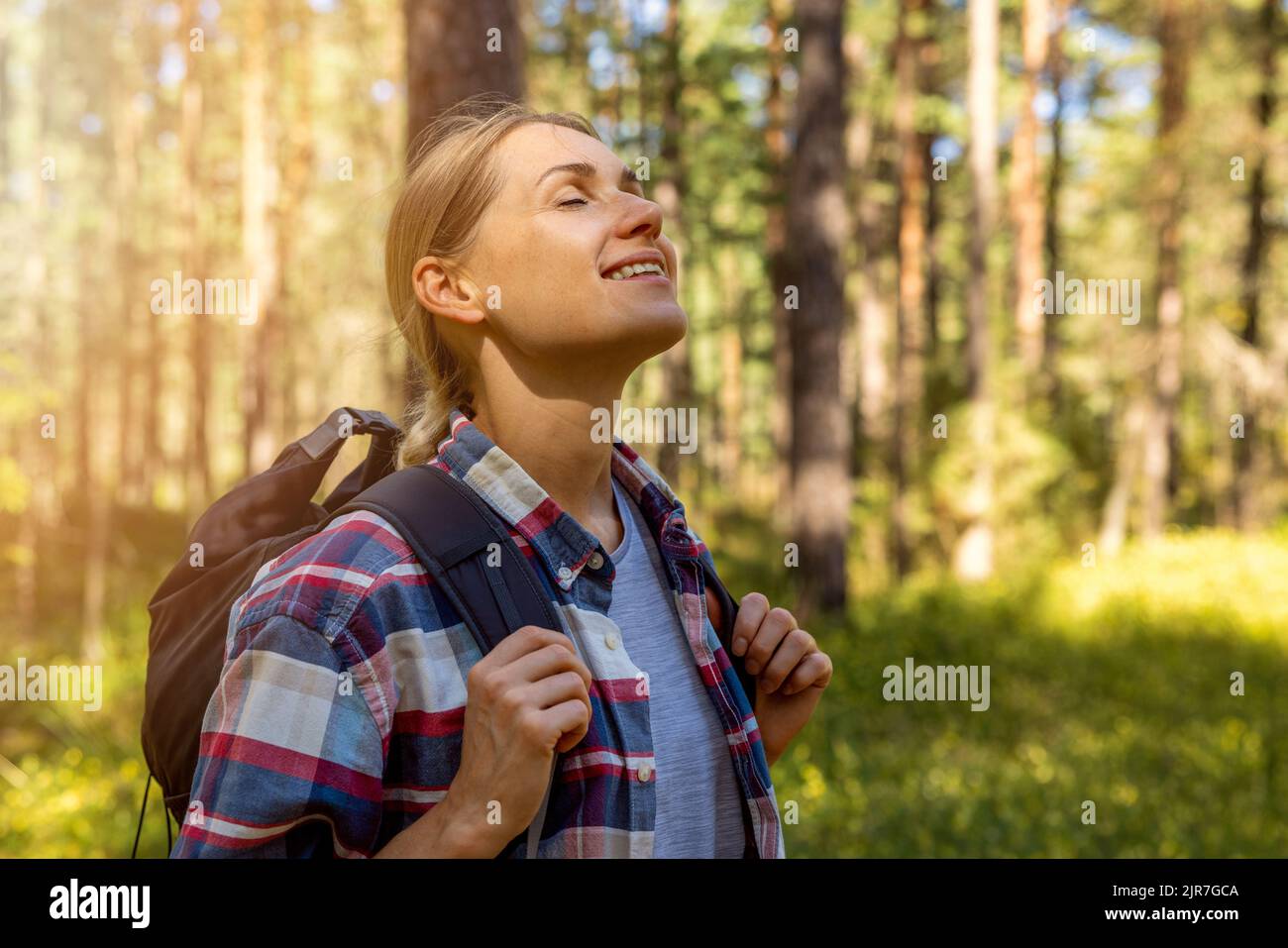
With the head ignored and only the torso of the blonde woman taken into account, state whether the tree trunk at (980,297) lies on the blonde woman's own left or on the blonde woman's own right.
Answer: on the blonde woman's own left

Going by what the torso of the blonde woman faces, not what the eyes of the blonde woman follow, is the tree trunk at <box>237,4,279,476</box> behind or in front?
behind

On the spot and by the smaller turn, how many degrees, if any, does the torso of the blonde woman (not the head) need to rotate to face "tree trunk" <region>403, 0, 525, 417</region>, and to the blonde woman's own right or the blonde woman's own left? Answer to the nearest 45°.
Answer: approximately 135° to the blonde woman's own left

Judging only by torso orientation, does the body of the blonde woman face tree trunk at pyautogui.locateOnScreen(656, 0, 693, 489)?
no

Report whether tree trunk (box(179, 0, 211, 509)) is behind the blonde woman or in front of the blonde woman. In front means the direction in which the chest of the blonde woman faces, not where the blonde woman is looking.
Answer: behind

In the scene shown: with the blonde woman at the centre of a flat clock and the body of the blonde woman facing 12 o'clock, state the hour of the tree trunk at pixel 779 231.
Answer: The tree trunk is roughly at 8 o'clock from the blonde woman.

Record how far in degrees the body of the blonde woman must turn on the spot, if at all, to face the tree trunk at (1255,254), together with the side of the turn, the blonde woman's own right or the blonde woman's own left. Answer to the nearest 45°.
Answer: approximately 90° to the blonde woman's own left

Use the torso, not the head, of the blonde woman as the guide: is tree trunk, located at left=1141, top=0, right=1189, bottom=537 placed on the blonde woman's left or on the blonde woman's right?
on the blonde woman's left

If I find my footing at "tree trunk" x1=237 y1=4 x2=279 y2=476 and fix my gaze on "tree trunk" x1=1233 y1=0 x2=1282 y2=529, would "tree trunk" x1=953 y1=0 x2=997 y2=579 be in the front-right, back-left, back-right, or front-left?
front-right

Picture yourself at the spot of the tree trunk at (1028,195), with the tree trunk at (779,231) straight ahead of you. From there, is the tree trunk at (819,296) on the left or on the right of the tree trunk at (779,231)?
left

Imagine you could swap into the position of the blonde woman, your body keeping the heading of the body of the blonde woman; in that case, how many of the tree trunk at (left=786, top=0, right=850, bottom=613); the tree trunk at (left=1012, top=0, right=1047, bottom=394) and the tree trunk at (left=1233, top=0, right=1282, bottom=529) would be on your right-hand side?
0

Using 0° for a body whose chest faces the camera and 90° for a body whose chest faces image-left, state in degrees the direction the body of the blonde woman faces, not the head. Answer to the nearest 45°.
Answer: approximately 315°

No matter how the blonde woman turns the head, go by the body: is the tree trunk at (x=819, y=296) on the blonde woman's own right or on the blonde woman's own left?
on the blonde woman's own left
